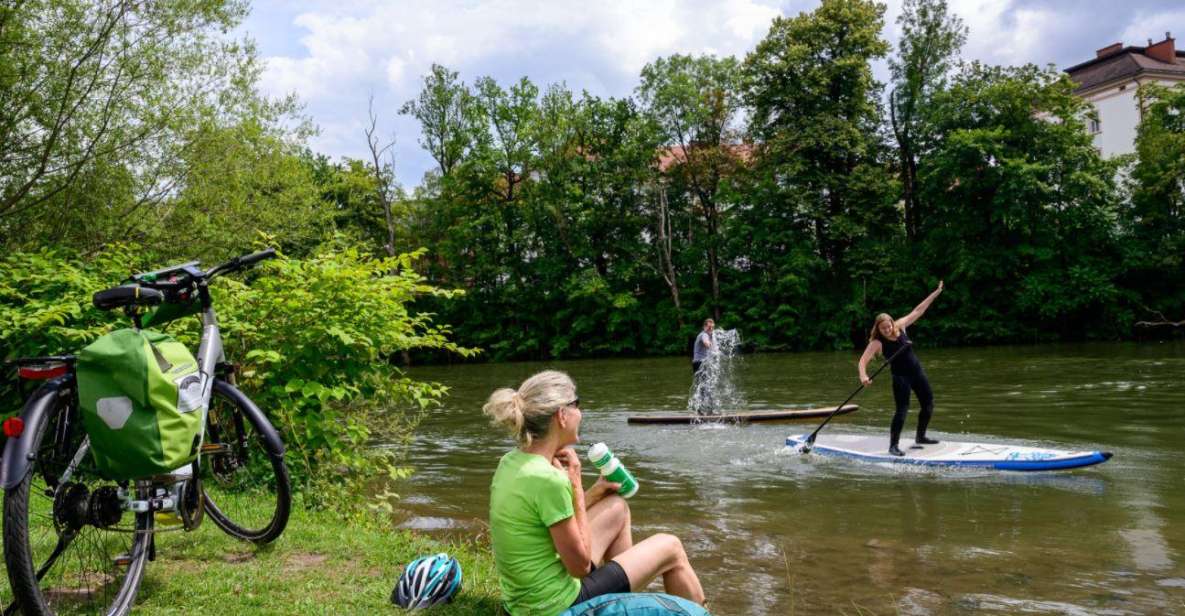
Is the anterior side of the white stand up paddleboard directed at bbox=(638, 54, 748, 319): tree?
no

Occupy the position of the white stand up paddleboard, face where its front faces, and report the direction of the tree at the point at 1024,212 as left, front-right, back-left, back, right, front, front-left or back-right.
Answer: left

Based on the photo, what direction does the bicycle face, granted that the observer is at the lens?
facing away from the viewer and to the right of the viewer

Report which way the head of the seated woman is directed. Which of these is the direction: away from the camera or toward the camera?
away from the camera

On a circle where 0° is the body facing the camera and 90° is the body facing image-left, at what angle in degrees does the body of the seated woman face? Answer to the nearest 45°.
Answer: approximately 225°

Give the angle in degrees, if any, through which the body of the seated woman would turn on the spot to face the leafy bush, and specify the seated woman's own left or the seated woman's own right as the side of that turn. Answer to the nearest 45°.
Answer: approximately 90° to the seated woman's own left

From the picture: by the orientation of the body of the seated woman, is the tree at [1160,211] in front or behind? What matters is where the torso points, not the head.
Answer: in front

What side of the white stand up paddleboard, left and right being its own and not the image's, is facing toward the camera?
right

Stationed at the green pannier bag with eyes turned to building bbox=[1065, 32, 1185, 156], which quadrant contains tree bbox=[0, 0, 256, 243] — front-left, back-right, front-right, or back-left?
front-left

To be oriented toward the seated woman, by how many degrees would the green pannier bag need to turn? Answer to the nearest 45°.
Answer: approximately 45° to its left

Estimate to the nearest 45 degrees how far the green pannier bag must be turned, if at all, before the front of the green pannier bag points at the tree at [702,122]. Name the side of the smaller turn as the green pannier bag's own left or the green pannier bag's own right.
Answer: approximately 90° to the green pannier bag's own left

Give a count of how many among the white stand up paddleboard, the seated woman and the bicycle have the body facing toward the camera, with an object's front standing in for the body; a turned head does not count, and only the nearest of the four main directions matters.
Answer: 0

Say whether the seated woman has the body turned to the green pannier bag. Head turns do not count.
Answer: no

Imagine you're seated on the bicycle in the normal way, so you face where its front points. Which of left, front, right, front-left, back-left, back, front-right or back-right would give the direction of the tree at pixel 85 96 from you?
front-left
